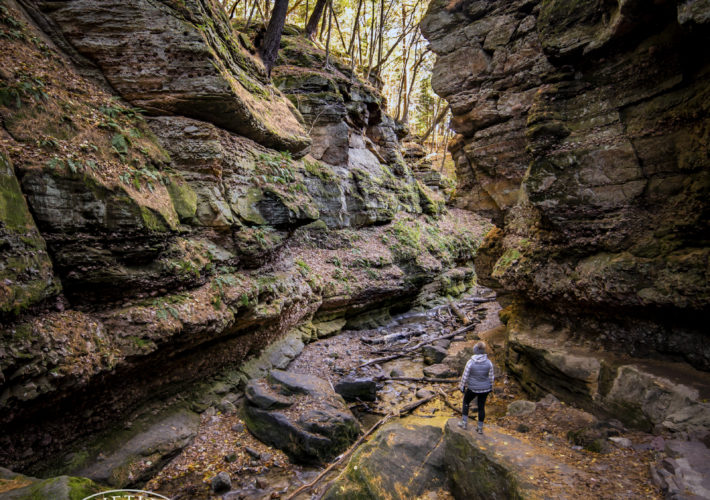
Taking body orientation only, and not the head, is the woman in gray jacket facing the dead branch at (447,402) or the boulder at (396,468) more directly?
the dead branch

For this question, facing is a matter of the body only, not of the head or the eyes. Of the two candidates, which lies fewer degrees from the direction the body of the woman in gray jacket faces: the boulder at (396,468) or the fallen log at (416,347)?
the fallen log

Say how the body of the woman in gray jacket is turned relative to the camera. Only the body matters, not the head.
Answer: away from the camera

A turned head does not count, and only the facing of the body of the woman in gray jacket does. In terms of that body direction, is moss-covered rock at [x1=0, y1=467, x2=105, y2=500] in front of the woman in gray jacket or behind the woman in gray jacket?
behind

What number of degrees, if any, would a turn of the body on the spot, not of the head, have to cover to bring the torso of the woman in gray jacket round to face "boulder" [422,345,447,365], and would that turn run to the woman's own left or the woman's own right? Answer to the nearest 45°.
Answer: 0° — they already face it

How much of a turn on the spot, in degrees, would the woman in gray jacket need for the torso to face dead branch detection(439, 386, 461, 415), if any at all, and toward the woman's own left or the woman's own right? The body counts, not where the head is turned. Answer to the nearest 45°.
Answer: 0° — they already face it

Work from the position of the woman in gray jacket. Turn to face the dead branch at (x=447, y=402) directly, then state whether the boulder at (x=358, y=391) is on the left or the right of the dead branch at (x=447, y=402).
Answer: left

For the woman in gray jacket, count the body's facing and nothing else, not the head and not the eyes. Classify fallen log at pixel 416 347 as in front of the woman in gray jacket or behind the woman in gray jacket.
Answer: in front

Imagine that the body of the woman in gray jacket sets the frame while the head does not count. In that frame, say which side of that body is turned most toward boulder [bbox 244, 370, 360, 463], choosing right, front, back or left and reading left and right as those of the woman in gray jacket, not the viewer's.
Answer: left

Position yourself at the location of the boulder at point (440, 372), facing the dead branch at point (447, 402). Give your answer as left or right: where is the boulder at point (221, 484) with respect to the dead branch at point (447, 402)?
right

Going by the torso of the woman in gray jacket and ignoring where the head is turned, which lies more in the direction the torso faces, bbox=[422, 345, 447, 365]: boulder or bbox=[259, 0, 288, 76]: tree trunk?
the boulder
